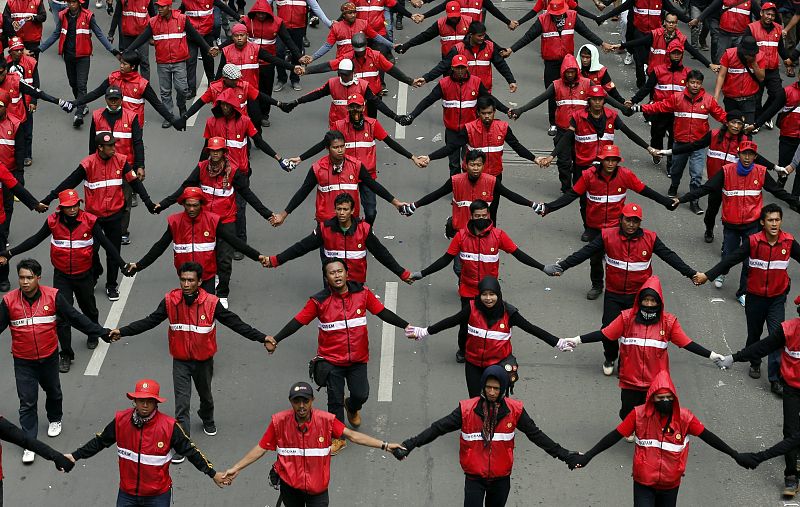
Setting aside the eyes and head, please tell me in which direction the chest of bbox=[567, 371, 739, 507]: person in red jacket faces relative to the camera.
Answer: toward the camera

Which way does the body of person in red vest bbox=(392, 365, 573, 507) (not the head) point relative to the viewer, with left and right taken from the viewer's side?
facing the viewer

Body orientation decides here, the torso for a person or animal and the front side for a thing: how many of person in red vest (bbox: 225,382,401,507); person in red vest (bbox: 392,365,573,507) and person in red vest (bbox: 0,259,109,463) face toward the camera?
3

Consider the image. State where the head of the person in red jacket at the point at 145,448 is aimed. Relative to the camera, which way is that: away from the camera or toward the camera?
toward the camera

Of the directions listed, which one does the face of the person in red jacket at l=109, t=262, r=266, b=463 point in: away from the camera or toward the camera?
toward the camera

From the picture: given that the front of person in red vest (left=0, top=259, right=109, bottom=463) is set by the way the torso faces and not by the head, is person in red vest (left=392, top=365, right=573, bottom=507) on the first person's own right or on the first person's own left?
on the first person's own left

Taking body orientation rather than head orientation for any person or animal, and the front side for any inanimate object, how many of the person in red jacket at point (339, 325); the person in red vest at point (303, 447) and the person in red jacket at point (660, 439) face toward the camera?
3

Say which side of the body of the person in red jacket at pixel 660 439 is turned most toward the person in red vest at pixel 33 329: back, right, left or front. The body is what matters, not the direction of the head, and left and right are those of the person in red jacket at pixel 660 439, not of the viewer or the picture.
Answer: right

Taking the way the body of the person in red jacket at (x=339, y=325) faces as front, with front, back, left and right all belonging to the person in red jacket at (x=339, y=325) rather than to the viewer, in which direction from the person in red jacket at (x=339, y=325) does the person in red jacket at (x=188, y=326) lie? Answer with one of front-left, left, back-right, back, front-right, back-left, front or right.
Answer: right

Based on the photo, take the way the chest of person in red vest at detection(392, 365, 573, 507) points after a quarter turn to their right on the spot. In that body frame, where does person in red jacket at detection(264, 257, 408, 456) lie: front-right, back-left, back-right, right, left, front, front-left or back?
front-right

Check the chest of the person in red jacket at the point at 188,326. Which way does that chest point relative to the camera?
toward the camera

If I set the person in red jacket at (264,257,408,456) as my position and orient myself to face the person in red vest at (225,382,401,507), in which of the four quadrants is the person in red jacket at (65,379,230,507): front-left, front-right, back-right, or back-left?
front-right

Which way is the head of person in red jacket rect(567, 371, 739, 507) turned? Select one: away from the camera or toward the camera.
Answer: toward the camera
